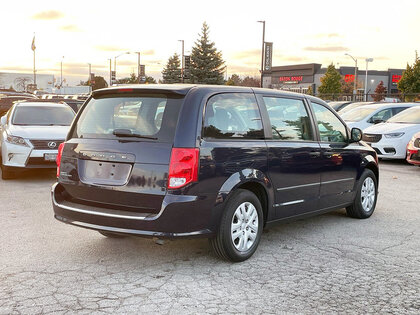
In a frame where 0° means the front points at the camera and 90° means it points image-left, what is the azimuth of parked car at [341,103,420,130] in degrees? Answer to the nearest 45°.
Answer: approximately 45°

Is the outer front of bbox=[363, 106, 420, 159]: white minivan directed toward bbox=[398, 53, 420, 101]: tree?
no

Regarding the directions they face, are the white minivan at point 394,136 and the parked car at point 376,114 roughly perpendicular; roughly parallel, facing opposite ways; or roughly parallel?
roughly parallel

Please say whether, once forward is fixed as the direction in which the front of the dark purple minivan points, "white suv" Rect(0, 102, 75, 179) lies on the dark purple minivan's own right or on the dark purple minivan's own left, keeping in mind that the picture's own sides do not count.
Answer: on the dark purple minivan's own left

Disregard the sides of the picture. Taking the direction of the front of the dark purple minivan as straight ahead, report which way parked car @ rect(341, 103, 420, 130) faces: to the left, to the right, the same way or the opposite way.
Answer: the opposite way

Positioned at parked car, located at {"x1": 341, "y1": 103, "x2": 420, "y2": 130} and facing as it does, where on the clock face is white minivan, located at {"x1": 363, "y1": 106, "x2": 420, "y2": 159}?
The white minivan is roughly at 10 o'clock from the parked car.

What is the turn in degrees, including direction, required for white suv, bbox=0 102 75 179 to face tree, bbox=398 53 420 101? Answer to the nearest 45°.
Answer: approximately 135° to its left

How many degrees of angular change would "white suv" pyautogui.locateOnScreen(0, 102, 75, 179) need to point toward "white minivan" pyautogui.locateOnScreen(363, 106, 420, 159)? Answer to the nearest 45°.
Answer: approximately 90° to its left

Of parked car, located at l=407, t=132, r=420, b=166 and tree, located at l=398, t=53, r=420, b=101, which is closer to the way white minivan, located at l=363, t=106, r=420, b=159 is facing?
the parked car

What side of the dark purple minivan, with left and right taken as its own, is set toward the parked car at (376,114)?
front

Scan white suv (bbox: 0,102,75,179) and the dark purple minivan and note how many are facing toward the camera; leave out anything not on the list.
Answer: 1

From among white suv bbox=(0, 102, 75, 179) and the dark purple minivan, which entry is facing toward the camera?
the white suv

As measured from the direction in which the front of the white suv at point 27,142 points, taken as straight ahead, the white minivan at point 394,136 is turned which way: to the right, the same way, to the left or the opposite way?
to the right

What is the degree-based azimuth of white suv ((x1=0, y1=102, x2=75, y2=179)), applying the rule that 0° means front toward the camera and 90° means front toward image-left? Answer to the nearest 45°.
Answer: approximately 0°

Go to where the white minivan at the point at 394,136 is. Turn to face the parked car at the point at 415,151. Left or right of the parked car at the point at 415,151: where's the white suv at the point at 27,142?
right

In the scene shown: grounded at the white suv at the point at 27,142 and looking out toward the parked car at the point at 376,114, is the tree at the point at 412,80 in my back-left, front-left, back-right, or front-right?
front-left

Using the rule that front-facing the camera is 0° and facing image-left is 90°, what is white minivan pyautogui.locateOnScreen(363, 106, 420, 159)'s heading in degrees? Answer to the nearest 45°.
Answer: approximately 45°

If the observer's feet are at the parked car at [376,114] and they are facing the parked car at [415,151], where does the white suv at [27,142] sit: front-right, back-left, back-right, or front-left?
front-right

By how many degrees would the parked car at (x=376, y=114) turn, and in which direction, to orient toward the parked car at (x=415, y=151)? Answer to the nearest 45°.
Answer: approximately 45° to its left

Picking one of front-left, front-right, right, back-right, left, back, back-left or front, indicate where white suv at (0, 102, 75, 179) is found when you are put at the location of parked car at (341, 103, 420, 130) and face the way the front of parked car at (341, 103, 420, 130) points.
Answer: front
